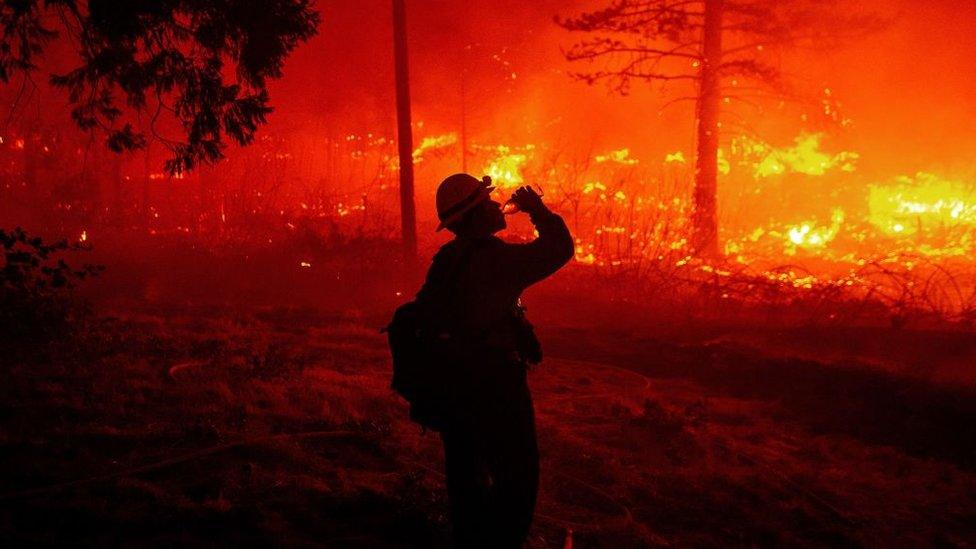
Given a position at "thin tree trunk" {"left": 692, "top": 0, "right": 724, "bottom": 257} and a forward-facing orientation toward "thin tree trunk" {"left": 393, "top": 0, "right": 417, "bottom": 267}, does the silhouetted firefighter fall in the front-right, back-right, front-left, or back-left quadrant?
front-left

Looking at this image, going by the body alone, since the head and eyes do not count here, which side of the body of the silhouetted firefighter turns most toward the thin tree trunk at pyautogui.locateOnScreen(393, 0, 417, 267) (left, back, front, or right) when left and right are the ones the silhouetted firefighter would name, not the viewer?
left

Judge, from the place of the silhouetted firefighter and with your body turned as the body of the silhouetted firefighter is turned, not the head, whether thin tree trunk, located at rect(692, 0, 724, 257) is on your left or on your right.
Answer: on your left

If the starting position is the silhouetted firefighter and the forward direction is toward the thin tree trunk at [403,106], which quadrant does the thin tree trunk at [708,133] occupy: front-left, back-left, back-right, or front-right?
front-right

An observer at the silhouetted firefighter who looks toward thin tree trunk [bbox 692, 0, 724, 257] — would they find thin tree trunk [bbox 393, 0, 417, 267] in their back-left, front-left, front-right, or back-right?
front-left

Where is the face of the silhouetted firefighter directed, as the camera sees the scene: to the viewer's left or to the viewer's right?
to the viewer's right

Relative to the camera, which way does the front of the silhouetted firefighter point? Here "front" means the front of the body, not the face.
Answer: to the viewer's right
